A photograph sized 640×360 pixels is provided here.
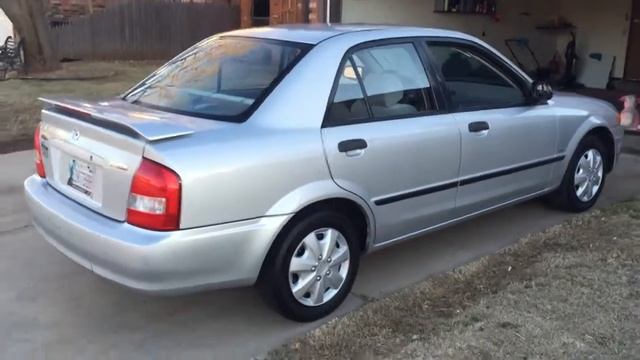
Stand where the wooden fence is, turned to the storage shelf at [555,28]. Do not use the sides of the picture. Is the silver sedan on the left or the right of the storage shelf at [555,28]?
right

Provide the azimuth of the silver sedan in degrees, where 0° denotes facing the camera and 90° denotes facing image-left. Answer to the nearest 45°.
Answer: approximately 225°

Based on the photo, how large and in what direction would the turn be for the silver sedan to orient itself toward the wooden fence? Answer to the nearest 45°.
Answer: approximately 45° to its left

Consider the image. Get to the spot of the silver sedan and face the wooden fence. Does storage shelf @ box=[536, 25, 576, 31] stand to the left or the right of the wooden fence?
right

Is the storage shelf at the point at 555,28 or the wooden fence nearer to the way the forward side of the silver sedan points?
the storage shelf

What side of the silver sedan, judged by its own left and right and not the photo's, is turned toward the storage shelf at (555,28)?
front
